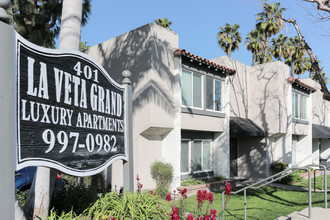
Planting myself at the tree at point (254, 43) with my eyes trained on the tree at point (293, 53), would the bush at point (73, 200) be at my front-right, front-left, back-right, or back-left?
back-right

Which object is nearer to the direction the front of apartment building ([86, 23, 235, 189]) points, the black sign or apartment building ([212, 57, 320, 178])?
the black sign

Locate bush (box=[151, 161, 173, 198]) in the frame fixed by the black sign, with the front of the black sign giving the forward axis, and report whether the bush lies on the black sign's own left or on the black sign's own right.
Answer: on the black sign's own left

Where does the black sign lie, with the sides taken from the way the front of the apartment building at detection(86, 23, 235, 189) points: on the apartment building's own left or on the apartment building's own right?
on the apartment building's own right

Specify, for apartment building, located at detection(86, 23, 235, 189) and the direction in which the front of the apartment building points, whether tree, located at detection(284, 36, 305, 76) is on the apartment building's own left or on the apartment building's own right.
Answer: on the apartment building's own left

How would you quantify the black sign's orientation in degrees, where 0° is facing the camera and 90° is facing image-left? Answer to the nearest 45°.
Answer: approximately 315°
